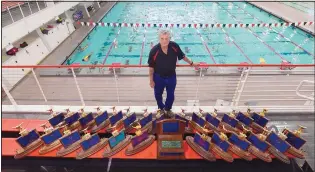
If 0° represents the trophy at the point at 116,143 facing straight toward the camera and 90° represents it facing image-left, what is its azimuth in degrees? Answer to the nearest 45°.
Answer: approximately 315°

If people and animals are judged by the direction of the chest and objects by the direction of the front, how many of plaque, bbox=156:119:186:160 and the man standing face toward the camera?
2

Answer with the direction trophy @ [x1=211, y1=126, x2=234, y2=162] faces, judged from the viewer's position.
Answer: facing the viewer and to the left of the viewer

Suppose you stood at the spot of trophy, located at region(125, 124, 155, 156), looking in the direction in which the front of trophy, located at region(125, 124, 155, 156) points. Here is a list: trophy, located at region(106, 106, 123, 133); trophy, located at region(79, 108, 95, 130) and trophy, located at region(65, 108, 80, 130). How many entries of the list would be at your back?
3

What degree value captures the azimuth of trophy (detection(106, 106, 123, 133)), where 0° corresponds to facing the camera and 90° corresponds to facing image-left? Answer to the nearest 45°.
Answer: approximately 315°

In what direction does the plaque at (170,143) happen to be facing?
toward the camera

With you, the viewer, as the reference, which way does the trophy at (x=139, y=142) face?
facing the viewer and to the right of the viewer

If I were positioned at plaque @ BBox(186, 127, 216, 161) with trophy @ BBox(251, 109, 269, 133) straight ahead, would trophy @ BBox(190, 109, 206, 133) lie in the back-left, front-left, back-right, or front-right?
front-left

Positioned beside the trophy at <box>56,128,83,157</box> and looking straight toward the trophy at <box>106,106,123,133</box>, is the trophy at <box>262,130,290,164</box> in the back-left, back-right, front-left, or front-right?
front-right

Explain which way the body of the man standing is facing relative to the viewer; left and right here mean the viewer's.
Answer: facing the viewer
